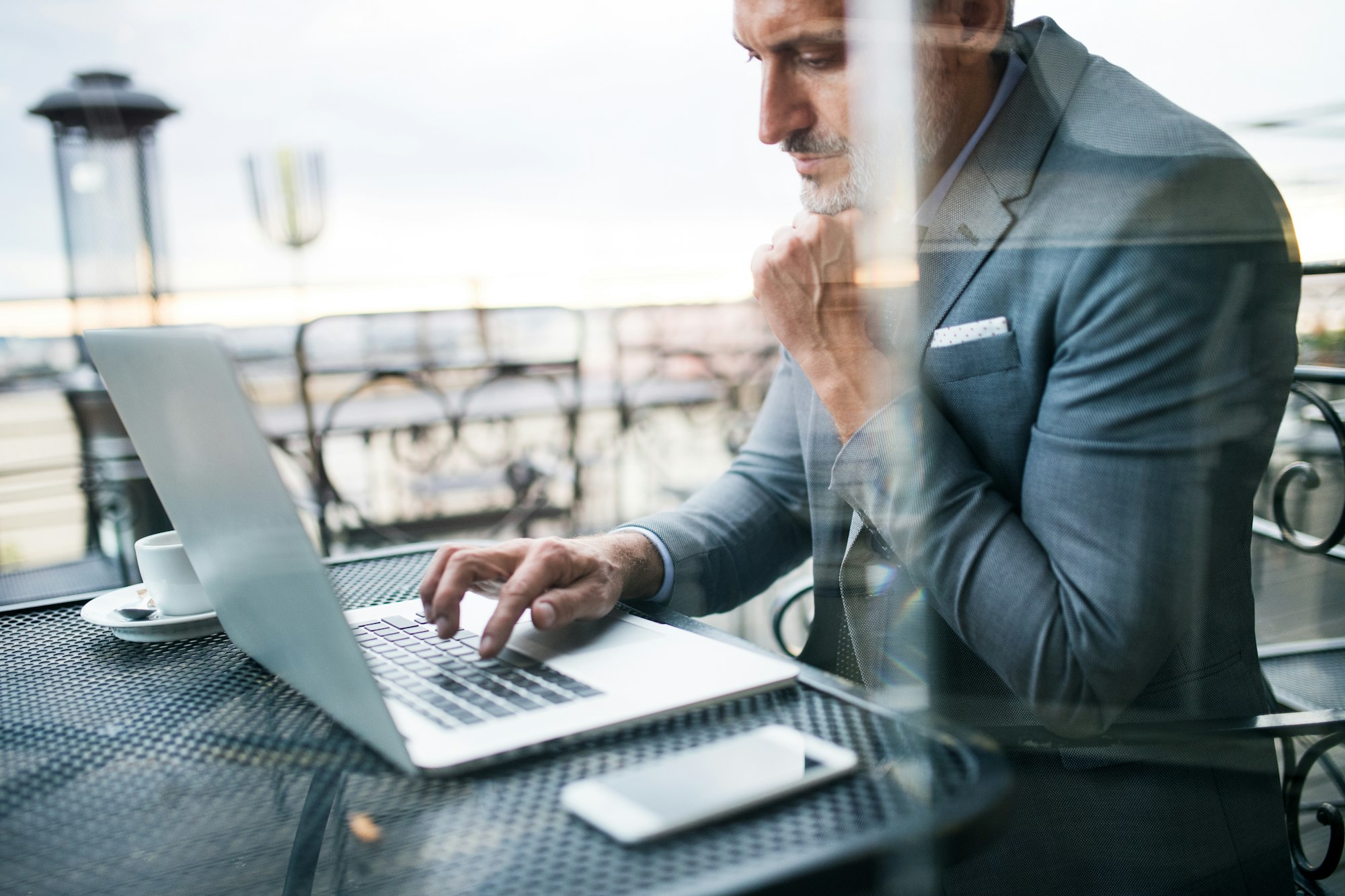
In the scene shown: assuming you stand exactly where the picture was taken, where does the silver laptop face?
facing away from the viewer and to the right of the viewer

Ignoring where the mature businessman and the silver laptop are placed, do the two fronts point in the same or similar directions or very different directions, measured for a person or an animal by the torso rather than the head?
very different directions

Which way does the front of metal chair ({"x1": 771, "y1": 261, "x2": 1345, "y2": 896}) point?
to the viewer's left

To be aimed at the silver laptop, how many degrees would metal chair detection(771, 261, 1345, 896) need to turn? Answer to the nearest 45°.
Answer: approximately 45° to its left

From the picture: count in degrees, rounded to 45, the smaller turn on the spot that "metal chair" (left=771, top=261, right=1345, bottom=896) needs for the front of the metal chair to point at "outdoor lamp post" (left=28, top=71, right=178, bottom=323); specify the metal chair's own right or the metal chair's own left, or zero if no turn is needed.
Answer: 0° — it already faces it

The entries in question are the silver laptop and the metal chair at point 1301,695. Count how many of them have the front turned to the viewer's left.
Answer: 1

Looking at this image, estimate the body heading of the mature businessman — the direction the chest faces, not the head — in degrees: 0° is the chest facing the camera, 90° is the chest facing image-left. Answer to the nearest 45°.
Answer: approximately 45°

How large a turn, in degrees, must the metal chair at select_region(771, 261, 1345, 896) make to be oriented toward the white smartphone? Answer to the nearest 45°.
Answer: approximately 45° to its left
